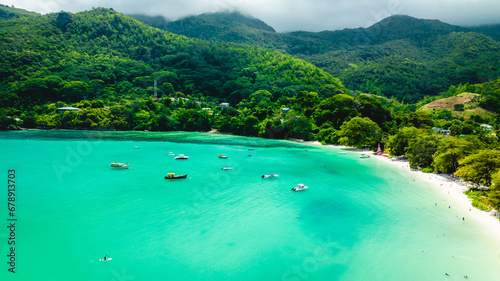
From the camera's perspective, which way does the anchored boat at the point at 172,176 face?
to the viewer's right

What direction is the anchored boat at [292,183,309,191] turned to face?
to the viewer's right

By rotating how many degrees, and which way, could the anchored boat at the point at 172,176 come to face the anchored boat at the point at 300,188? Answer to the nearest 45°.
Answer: approximately 45° to its right

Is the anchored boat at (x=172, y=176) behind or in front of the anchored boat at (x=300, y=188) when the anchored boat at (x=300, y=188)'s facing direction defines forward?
behind
